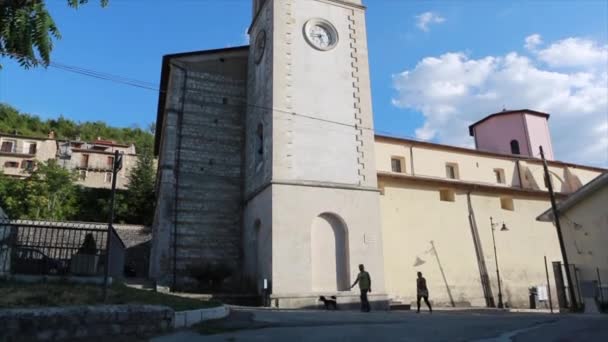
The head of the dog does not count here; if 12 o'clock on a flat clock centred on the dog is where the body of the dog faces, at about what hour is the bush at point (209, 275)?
The bush is roughly at 1 o'clock from the dog.

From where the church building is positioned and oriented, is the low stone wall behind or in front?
in front

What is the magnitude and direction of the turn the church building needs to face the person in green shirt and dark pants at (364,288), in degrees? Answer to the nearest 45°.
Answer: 0° — it already faces them

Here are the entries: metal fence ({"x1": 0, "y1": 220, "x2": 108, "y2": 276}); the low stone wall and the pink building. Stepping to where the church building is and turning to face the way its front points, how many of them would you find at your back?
1

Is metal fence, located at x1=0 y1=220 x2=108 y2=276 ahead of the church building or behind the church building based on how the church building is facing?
ahead

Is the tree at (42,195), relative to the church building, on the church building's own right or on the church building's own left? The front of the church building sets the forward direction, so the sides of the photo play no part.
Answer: on the church building's own right

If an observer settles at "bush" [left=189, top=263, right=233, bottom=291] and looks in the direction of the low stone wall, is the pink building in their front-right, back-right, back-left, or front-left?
back-left

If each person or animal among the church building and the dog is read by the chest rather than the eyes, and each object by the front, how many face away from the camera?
0

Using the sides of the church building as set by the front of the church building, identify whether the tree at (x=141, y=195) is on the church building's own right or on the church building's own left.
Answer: on the church building's own right

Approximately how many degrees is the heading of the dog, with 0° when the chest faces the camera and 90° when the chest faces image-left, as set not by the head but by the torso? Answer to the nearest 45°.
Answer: approximately 90°

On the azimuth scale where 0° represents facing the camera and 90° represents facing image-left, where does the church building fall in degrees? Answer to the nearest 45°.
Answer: approximately 45°
